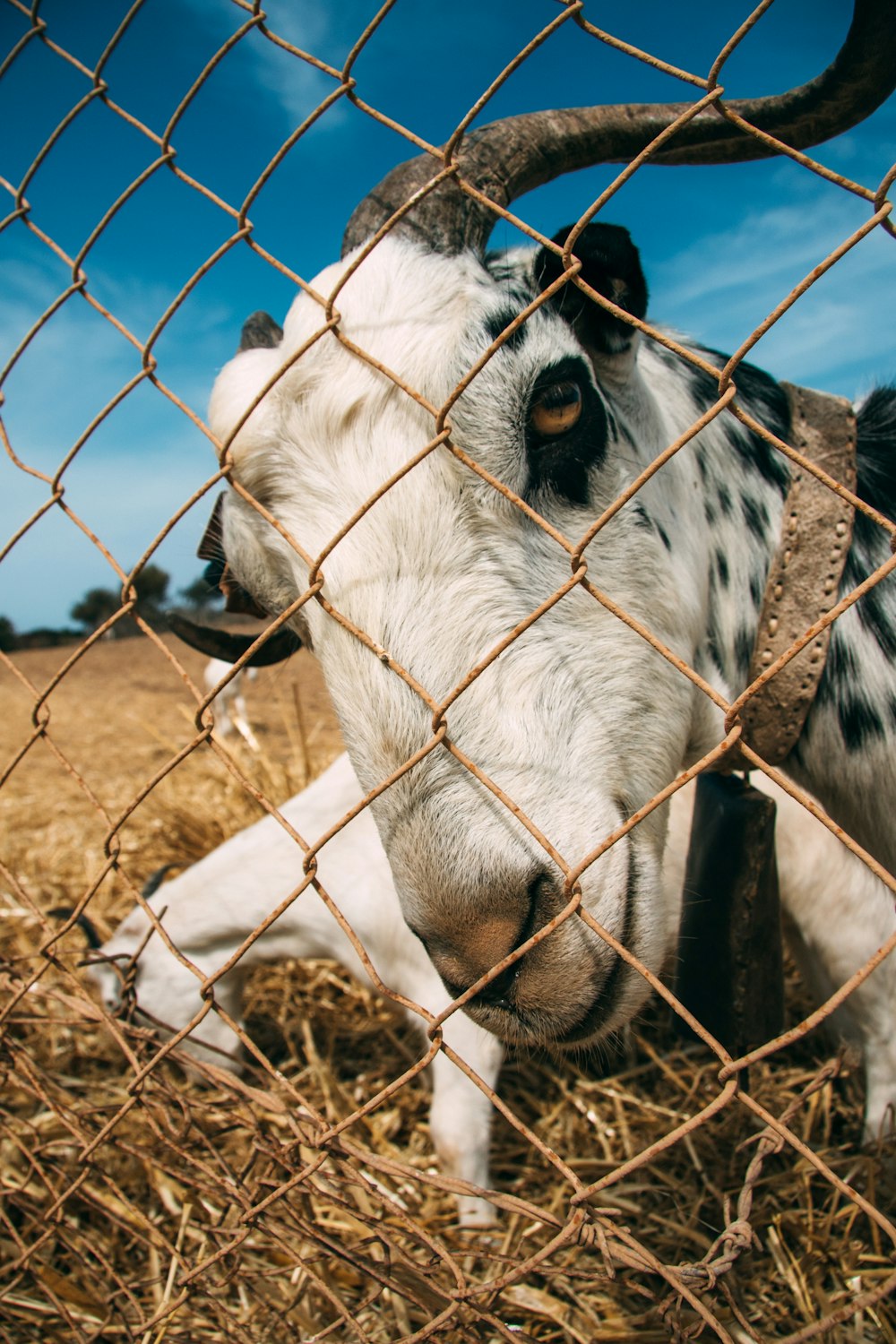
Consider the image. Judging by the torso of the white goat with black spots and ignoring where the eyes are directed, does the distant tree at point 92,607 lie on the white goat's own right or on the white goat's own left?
on the white goat's own right

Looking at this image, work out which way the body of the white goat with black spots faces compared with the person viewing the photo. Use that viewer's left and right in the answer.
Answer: facing the viewer and to the left of the viewer

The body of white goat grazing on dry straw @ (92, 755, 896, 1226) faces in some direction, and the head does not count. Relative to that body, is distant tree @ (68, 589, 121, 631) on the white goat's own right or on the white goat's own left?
on the white goat's own right

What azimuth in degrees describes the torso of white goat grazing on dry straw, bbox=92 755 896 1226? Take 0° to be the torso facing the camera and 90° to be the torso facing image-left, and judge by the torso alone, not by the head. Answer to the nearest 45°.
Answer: approximately 90°
